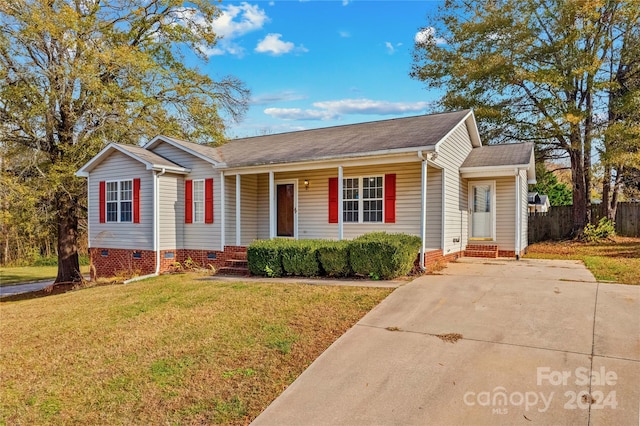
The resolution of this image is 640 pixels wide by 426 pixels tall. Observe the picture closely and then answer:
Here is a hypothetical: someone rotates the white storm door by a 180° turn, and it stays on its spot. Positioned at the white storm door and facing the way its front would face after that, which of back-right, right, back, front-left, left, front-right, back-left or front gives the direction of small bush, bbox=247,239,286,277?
back-left

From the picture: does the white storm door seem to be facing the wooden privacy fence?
no

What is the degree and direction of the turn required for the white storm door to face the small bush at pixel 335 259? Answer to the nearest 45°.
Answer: approximately 45° to its right

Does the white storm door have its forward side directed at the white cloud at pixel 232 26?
no

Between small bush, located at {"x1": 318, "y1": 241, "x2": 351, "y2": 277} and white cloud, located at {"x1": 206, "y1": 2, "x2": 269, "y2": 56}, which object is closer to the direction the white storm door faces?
the small bush

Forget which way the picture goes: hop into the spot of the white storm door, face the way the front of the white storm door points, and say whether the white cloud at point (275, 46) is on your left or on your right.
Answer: on your right

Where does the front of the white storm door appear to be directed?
toward the camera

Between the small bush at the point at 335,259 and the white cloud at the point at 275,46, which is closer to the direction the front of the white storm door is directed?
the small bush

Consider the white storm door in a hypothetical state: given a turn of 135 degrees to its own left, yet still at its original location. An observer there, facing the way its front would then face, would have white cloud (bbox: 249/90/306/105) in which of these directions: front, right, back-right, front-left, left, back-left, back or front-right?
left

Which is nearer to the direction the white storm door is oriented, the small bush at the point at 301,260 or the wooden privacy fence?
the small bush

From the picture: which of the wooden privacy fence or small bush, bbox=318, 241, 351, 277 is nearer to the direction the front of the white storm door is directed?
the small bush

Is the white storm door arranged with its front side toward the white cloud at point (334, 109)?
no
